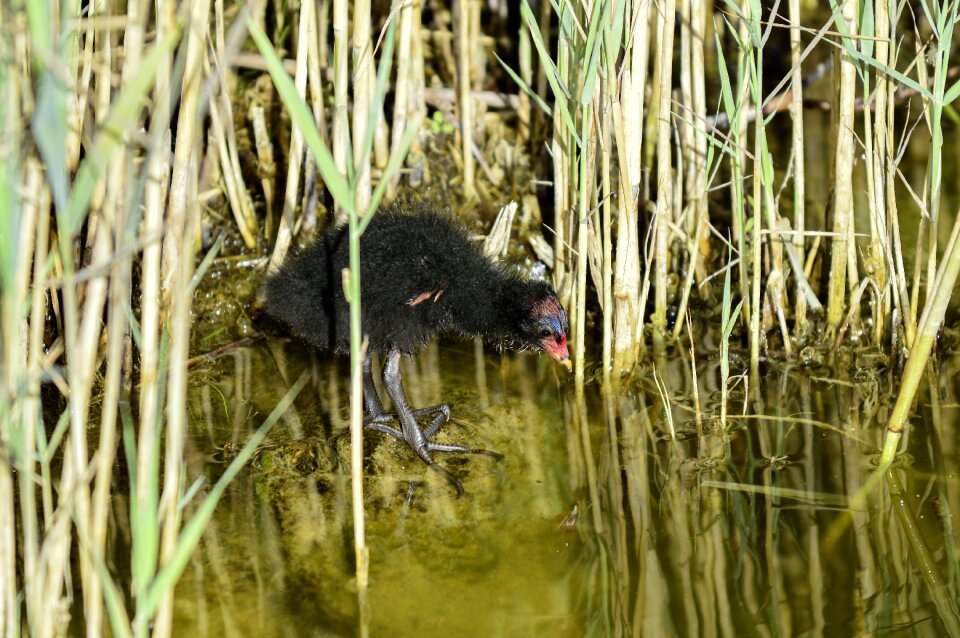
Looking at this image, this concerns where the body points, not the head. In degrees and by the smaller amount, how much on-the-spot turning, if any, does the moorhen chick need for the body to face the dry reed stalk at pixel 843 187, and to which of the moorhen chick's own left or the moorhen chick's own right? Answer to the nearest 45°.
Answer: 0° — it already faces it

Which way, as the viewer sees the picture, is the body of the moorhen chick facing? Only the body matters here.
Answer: to the viewer's right

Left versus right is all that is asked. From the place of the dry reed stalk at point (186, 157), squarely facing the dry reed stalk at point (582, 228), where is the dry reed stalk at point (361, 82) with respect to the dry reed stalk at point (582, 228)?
left

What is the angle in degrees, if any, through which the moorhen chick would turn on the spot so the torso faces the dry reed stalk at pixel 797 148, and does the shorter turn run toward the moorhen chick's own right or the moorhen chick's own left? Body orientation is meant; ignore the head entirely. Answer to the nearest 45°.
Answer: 0° — it already faces it

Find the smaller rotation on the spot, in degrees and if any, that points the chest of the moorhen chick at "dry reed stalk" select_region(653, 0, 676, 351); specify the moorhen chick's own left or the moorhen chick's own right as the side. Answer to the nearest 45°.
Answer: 0° — it already faces it

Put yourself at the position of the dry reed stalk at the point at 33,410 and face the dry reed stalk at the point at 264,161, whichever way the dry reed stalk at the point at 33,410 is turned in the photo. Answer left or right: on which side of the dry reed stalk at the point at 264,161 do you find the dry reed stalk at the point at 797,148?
right

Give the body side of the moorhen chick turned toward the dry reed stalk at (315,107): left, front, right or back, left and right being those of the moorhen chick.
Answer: left

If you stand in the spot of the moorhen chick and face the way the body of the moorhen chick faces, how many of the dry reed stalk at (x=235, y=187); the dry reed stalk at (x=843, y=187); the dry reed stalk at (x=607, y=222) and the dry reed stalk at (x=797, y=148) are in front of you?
3

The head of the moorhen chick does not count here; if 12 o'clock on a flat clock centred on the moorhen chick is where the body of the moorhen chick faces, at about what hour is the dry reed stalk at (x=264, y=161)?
The dry reed stalk is roughly at 8 o'clock from the moorhen chick.

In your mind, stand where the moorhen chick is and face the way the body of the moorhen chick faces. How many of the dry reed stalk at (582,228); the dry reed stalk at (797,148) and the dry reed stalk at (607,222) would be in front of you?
3

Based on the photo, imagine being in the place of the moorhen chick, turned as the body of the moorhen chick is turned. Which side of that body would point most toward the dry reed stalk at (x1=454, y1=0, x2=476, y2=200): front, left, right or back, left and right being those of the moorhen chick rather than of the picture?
left

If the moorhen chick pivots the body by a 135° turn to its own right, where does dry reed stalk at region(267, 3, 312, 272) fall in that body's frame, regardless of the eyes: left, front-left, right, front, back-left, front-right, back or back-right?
right

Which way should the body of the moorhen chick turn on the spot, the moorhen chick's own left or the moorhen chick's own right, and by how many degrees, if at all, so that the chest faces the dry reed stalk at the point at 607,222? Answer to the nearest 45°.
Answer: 0° — it already faces it
